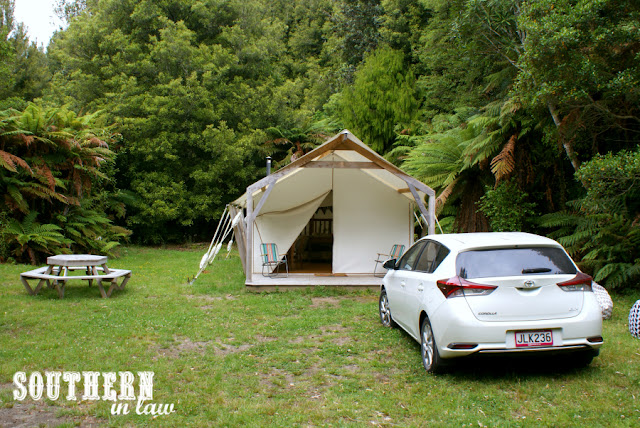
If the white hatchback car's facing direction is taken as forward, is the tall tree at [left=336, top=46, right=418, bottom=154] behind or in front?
in front

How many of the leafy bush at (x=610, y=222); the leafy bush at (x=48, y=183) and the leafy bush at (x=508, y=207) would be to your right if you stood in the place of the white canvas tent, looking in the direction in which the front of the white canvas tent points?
1

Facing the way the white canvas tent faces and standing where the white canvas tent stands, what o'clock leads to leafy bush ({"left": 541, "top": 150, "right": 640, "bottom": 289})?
The leafy bush is roughly at 10 o'clock from the white canvas tent.

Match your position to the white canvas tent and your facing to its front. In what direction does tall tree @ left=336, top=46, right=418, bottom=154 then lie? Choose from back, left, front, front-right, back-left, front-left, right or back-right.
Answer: back

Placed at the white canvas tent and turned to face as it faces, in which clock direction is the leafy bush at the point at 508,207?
The leafy bush is roughly at 9 o'clock from the white canvas tent.

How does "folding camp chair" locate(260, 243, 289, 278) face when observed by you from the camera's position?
facing the viewer and to the right of the viewer

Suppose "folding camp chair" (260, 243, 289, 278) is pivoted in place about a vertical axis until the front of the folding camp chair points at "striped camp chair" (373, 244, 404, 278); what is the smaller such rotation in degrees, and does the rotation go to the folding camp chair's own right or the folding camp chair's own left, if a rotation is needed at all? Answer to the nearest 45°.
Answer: approximately 45° to the folding camp chair's own left

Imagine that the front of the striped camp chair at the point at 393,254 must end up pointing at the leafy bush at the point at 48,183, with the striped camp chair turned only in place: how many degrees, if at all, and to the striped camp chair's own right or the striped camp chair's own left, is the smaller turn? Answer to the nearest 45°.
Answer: approximately 45° to the striped camp chair's own right

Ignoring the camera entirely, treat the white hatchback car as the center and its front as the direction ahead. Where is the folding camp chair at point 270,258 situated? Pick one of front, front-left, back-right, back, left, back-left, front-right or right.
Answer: front

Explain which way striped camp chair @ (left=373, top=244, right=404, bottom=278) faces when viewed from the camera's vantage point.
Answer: facing the viewer and to the left of the viewer

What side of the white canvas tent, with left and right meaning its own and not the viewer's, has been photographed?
front

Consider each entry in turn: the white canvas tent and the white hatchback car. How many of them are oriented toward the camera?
1

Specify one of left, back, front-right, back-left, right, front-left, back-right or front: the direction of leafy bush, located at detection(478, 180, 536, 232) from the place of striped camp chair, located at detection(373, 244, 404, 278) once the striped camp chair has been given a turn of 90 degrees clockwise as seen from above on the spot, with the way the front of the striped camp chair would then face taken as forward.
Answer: back-right
